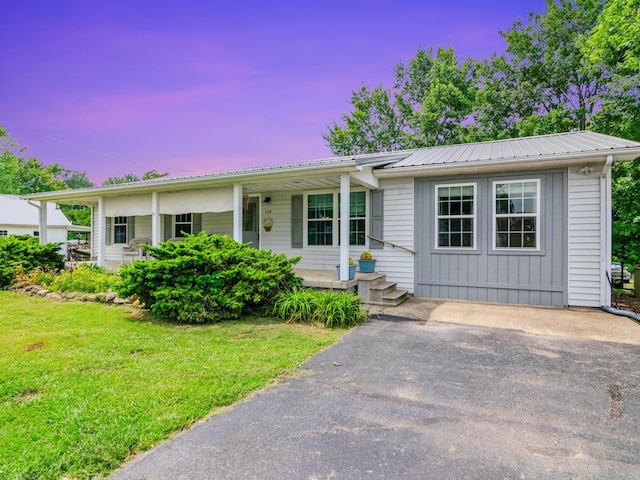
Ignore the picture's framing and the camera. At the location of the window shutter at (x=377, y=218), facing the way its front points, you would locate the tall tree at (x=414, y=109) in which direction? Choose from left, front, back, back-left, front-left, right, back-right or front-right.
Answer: back

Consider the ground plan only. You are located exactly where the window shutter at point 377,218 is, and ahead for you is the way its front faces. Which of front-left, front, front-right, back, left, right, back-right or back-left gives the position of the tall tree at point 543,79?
back-left

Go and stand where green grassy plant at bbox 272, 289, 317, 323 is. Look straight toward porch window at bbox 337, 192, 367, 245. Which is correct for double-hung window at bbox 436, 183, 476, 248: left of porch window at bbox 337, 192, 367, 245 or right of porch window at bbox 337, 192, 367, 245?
right

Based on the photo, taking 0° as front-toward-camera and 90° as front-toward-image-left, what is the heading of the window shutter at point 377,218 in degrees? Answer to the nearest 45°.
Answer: approximately 0°

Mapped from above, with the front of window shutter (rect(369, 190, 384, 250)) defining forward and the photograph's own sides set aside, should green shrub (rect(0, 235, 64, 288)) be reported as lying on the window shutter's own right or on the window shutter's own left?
on the window shutter's own right

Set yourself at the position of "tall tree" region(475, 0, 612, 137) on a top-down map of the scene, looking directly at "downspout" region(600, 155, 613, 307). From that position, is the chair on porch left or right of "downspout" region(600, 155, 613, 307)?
right
